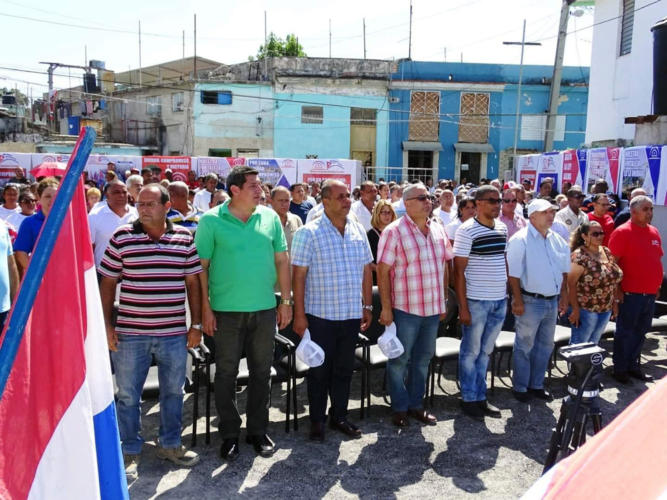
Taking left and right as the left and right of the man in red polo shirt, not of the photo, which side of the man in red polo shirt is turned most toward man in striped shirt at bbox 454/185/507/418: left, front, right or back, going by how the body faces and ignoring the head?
right

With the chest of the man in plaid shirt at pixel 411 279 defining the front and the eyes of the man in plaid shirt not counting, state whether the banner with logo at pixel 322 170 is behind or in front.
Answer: behind

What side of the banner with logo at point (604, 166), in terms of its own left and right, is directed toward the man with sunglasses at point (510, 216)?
front

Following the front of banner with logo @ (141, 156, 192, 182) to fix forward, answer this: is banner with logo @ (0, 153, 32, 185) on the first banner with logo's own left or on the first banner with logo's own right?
on the first banner with logo's own right

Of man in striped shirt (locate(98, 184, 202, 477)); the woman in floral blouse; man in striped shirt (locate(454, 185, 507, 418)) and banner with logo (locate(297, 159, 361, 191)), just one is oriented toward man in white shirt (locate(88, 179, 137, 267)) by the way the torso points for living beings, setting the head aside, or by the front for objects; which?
the banner with logo

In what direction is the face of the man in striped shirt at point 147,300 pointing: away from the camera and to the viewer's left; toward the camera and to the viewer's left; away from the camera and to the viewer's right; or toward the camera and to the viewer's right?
toward the camera and to the viewer's left

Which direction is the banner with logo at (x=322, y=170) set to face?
toward the camera

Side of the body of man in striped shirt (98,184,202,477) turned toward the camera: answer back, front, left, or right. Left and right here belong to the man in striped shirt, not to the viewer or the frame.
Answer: front

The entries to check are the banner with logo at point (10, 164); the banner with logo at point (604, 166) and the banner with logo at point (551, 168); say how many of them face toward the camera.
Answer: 3

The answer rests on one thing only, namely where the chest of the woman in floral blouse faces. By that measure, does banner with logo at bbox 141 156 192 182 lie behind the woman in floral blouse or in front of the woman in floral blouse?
behind

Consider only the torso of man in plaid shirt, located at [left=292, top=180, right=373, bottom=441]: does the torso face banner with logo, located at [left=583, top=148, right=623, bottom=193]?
no

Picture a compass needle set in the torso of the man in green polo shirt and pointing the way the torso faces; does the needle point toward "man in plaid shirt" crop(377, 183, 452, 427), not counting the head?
no

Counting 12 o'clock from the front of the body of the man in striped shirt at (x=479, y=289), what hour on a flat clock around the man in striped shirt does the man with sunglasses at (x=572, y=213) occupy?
The man with sunglasses is roughly at 8 o'clock from the man in striped shirt.

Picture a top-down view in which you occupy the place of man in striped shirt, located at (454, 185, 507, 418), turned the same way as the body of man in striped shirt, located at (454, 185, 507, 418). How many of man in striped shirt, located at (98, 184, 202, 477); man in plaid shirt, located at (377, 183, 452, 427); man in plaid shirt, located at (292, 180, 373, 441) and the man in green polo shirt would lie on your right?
4

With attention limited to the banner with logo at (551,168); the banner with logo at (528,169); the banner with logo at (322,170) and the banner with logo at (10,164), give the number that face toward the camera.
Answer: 4

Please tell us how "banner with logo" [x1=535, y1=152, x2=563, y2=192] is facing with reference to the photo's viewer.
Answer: facing the viewer

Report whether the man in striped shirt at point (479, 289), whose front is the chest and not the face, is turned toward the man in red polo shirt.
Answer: no

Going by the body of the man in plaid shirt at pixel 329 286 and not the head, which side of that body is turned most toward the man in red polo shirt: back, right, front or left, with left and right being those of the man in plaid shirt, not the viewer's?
left

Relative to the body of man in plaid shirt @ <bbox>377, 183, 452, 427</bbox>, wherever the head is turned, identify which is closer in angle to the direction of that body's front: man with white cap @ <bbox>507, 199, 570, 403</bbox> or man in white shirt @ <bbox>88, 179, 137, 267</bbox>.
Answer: the man with white cap

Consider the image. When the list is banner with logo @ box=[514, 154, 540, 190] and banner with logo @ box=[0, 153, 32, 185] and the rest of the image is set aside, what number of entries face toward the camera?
2
